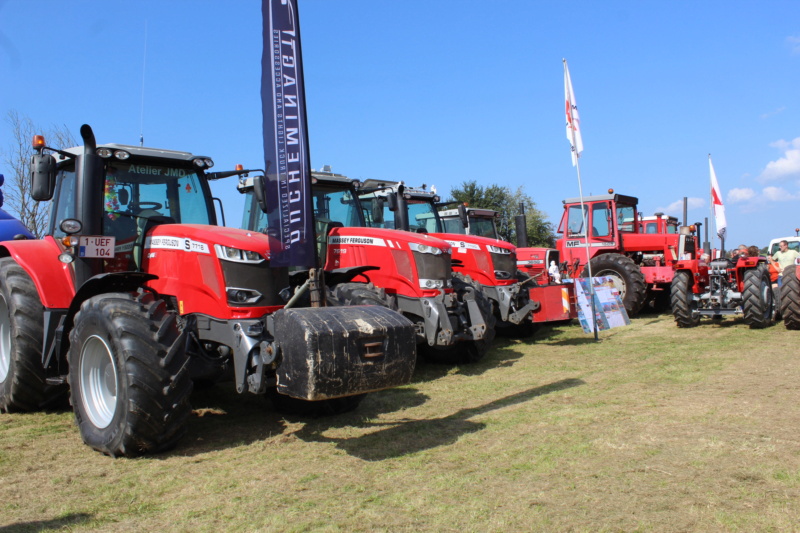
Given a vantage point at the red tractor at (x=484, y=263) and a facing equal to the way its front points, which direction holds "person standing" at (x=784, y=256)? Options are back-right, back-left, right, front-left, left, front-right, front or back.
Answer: left

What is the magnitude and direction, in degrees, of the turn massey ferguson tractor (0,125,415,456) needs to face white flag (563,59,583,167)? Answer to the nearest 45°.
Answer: approximately 90° to its left

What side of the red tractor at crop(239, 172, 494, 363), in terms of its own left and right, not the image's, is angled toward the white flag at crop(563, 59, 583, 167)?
left

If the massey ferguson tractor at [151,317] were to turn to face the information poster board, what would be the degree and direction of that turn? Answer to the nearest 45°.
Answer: approximately 90° to its left

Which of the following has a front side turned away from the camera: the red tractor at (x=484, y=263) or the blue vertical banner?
the blue vertical banner

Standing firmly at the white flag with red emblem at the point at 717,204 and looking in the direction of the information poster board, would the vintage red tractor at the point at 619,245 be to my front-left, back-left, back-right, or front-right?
front-right

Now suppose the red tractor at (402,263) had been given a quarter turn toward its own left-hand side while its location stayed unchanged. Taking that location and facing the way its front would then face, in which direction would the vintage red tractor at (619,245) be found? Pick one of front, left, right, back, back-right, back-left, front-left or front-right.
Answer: front

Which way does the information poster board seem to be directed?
toward the camera

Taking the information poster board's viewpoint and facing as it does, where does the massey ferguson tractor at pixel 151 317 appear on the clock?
The massey ferguson tractor is roughly at 1 o'clock from the information poster board.

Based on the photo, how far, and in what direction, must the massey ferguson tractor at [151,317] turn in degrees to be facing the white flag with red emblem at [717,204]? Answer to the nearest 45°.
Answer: approximately 90° to its left

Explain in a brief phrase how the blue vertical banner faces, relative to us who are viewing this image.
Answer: facing away from the viewer

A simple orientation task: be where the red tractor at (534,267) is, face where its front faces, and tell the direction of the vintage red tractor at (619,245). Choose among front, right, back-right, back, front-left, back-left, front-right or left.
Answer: left

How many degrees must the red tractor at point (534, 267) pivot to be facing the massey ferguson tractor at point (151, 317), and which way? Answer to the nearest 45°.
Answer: approximately 90° to its right

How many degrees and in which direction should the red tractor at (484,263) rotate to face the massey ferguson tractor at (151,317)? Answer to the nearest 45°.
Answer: approximately 90° to its right

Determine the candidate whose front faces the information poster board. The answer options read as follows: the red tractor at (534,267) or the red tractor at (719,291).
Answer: the red tractor at (534,267)
